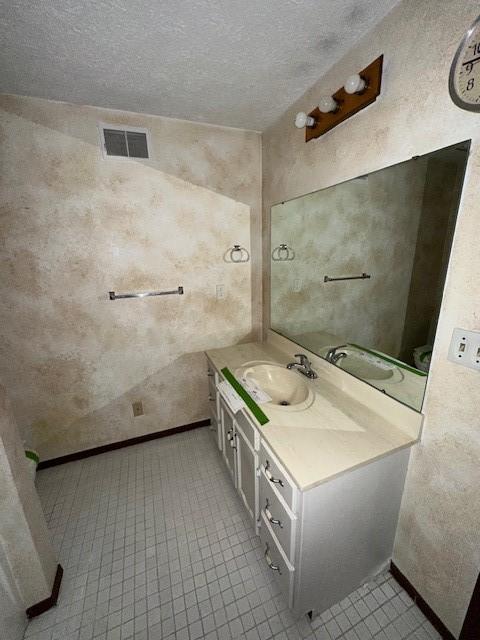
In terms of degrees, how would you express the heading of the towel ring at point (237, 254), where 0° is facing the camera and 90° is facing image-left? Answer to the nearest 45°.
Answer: approximately 0°

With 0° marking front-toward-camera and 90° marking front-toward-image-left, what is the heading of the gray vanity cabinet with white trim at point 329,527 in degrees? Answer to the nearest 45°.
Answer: approximately 45°

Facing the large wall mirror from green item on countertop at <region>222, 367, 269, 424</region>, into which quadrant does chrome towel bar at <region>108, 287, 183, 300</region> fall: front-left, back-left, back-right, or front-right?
back-left
